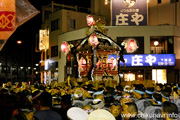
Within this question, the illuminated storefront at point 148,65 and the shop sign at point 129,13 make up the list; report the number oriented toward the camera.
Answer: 2

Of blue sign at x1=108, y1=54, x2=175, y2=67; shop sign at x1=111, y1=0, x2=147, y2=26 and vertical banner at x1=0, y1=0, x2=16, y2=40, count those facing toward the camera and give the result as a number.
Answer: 3

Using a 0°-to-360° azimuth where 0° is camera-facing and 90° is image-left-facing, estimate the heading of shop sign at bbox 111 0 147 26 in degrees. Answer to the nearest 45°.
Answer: approximately 0°

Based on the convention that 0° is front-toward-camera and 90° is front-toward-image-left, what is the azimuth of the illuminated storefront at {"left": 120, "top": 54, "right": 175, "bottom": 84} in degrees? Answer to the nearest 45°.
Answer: approximately 0°

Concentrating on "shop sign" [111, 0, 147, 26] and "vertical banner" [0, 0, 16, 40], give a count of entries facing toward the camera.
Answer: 2
